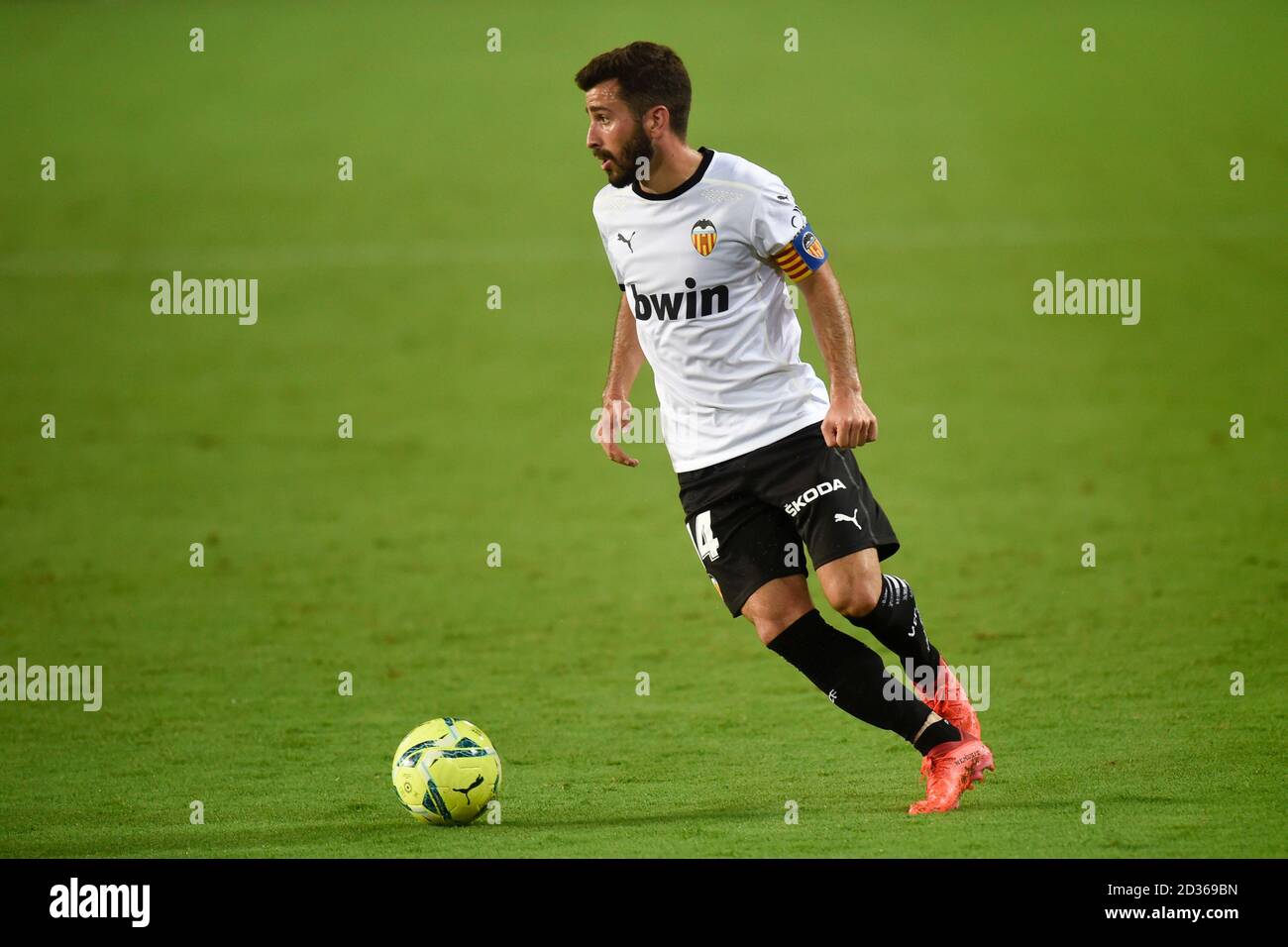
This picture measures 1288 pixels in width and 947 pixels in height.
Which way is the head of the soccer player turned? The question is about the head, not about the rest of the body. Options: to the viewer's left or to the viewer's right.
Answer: to the viewer's left

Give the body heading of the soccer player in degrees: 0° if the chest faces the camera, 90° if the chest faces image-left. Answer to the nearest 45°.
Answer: approximately 45°
